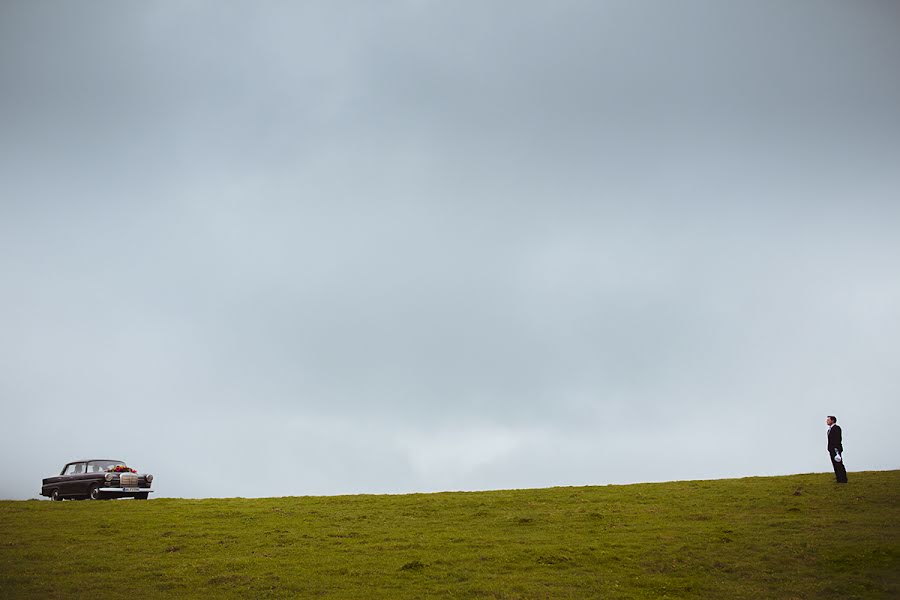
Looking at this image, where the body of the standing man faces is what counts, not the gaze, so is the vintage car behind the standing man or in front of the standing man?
in front

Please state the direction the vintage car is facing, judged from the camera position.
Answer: facing the viewer and to the right of the viewer

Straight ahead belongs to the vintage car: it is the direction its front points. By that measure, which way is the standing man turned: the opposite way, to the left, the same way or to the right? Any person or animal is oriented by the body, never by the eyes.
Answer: the opposite way

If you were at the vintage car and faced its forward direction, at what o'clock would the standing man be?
The standing man is roughly at 12 o'clock from the vintage car.

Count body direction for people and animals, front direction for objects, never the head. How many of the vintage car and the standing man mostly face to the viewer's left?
1

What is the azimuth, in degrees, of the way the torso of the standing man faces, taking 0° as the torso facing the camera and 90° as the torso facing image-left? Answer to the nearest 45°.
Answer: approximately 90°
